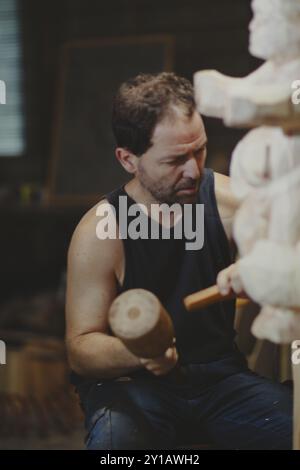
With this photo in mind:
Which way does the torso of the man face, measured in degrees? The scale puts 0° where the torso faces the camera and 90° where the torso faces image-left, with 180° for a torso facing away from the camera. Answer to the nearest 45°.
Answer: approximately 315°
